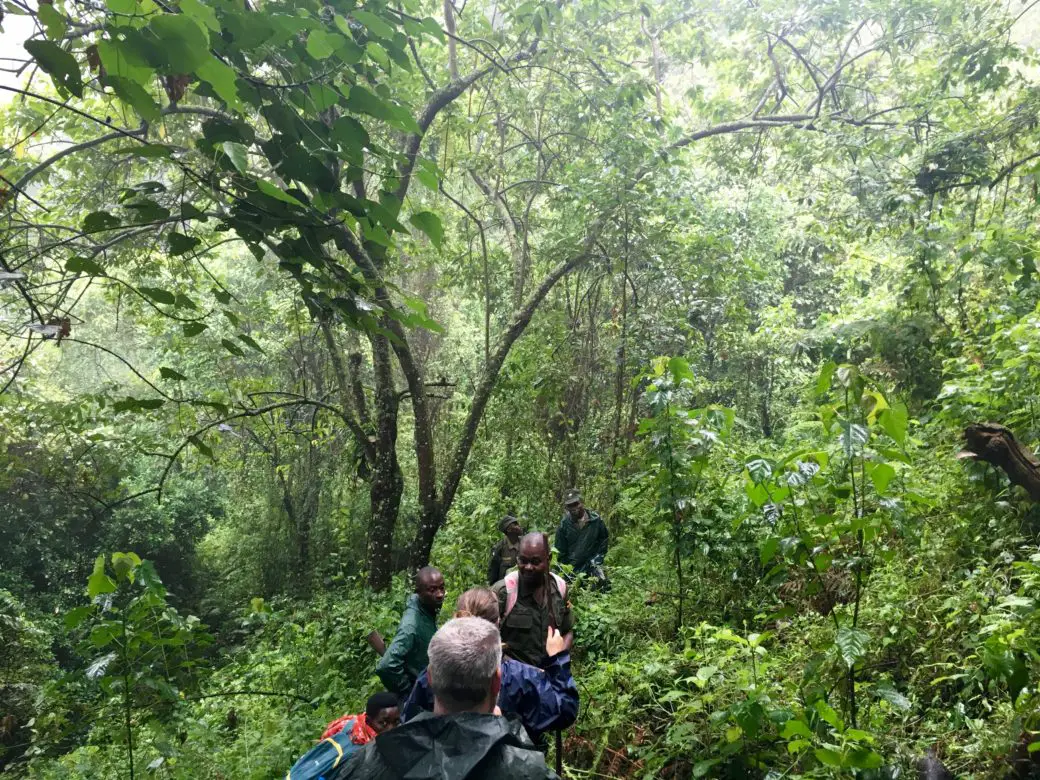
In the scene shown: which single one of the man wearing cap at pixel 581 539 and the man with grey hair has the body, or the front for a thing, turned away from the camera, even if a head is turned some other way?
the man with grey hair

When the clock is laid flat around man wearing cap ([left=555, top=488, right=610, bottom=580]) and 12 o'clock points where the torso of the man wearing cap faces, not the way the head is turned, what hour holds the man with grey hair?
The man with grey hair is roughly at 12 o'clock from the man wearing cap.

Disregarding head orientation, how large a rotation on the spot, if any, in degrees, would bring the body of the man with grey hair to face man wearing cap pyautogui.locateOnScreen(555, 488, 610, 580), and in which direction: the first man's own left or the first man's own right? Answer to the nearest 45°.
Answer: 0° — they already face them

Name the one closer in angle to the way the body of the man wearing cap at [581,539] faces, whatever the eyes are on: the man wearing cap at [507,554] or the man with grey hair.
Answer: the man with grey hair

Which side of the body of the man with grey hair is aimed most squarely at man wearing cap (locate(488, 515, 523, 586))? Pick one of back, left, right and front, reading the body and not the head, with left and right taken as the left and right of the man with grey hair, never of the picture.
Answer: front

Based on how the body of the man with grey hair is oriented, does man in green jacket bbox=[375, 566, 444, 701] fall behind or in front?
in front

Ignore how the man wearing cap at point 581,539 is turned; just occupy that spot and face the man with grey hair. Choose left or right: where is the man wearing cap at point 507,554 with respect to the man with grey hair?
right

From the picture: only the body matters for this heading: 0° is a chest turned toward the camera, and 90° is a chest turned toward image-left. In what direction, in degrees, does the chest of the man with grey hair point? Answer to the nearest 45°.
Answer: approximately 180°

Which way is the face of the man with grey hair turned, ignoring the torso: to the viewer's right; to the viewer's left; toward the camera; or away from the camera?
away from the camera

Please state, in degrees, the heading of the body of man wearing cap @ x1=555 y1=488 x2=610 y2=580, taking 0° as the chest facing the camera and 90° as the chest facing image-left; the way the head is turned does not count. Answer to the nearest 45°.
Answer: approximately 0°

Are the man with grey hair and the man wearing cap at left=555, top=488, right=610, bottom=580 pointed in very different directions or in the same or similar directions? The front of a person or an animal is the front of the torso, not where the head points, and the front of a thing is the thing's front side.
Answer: very different directions

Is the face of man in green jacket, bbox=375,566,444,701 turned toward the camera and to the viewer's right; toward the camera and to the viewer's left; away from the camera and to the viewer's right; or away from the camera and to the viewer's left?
toward the camera and to the viewer's right

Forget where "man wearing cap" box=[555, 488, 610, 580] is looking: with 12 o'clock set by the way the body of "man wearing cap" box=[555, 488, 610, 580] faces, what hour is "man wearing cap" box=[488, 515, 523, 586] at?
"man wearing cap" box=[488, 515, 523, 586] is roughly at 2 o'clock from "man wearing cap" box=[555, 488, 610, 580].

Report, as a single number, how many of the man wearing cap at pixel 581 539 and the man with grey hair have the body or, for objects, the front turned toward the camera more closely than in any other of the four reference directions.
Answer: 1
